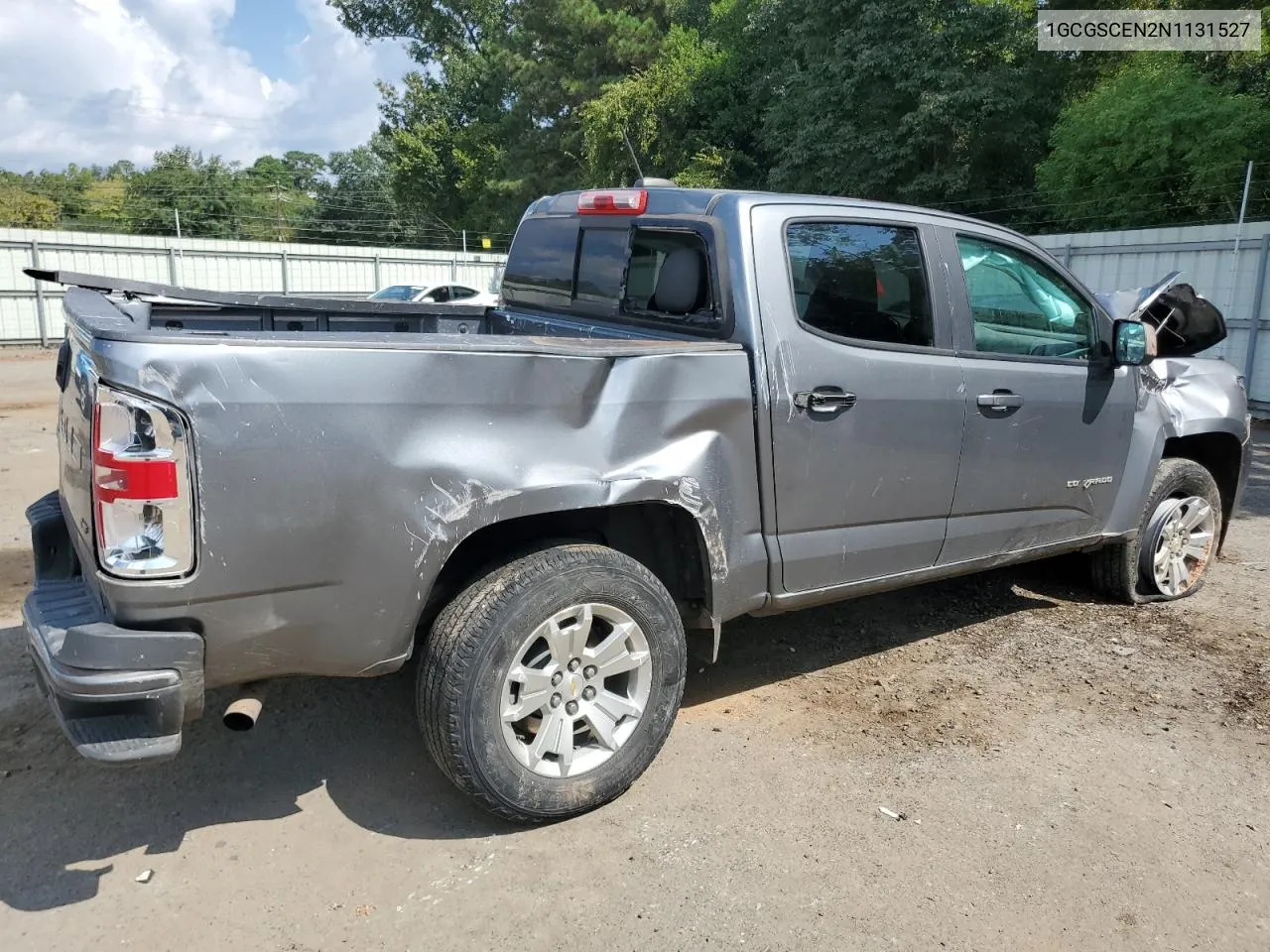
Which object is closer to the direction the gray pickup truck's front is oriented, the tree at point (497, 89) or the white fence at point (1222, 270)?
the white fence

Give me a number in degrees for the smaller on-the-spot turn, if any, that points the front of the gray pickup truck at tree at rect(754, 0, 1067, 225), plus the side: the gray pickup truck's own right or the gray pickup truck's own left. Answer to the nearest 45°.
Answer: approximately 45° to the gray pickup truck's own left

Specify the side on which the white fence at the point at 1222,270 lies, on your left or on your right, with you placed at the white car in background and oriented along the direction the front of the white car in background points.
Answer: on your left

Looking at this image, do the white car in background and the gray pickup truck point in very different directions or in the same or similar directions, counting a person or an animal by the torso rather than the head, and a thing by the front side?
very different directions

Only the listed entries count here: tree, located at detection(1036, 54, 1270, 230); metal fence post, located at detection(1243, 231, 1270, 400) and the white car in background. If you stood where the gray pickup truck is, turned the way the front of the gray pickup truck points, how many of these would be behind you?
0

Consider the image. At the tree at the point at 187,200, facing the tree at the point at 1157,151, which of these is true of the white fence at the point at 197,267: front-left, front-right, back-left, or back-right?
front-right

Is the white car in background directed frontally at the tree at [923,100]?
no

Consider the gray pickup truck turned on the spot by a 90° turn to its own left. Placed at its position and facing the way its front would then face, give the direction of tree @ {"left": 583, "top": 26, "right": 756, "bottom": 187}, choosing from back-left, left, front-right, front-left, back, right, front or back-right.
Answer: front-right

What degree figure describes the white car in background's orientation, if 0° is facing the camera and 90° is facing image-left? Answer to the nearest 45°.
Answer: approximately 45°

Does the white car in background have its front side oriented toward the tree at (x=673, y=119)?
no

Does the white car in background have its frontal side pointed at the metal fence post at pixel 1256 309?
no

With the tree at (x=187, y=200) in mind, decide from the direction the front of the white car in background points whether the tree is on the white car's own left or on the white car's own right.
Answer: on the white car's own right

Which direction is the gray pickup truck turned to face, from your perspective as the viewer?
facing away from the viewer and to the right of the viewer

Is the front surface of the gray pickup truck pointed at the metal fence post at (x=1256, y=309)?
yes

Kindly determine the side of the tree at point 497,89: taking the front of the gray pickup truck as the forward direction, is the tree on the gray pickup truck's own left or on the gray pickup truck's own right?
on the gray pickup truck's own left

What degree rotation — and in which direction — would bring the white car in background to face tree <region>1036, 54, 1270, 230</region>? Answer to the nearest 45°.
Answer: approximately 135° to its left

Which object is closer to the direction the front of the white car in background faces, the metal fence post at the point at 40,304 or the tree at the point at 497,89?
the metal fence post

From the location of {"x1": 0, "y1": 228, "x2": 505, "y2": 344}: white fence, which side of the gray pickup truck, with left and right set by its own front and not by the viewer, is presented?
left
